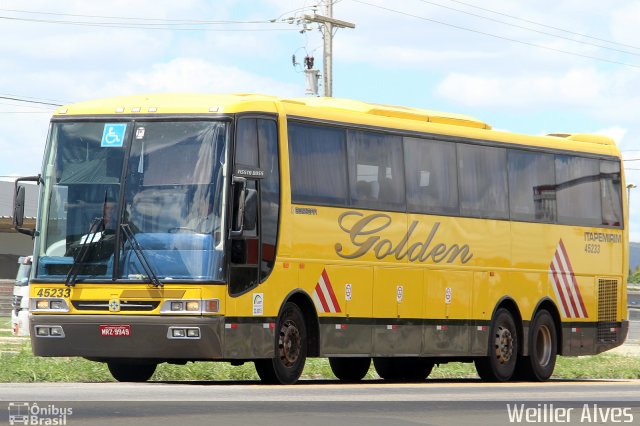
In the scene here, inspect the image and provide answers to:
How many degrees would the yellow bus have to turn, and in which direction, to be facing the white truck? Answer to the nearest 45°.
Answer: approximately 90° to its right

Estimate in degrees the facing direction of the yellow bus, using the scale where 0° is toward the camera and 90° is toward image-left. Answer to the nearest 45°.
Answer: approximately 45°
